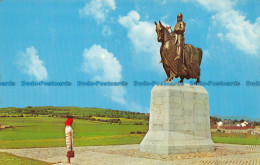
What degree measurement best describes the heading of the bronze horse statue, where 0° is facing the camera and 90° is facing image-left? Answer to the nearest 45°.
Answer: approximately 45°
